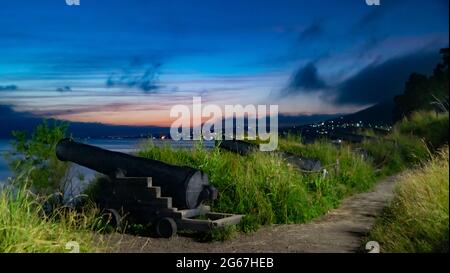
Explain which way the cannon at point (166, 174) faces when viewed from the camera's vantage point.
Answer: facing away from the viewer and to the left of the viewer

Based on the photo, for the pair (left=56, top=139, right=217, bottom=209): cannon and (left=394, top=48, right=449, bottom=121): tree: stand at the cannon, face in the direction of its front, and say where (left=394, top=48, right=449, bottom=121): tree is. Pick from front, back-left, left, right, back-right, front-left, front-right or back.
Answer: right

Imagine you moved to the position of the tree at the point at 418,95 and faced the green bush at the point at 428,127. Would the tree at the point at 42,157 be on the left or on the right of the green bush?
right

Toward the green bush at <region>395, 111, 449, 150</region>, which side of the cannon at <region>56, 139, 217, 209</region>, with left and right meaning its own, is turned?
right

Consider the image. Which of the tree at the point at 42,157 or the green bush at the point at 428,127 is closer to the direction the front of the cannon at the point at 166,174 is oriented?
the tree

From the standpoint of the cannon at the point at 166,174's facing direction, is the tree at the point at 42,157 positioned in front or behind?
in front
